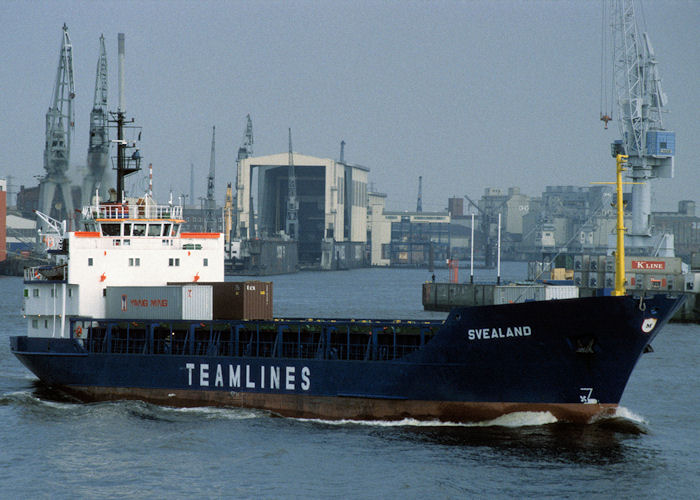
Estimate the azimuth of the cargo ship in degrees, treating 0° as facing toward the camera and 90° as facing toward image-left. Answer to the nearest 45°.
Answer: approximately 315°
